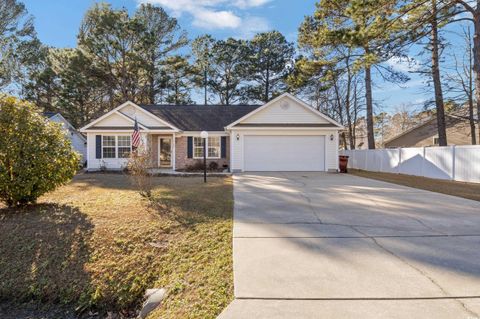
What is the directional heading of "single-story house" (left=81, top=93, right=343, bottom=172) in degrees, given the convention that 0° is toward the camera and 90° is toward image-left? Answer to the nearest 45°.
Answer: approximately 0°

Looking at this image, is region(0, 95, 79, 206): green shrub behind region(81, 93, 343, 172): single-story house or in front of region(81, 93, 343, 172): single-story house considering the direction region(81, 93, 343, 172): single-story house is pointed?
in front

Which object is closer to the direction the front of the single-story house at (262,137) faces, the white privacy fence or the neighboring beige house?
the white privacy fence

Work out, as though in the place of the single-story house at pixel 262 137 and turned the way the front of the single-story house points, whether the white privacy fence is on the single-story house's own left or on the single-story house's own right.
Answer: on the single-story house's own left

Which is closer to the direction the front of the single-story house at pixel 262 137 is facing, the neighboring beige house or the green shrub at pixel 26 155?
the green shrub

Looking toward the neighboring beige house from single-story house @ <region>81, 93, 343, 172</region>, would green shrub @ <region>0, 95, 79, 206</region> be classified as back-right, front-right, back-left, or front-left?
back-right

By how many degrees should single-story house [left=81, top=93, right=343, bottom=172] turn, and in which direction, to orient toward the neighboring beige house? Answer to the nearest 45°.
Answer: approximately 135° to its left
